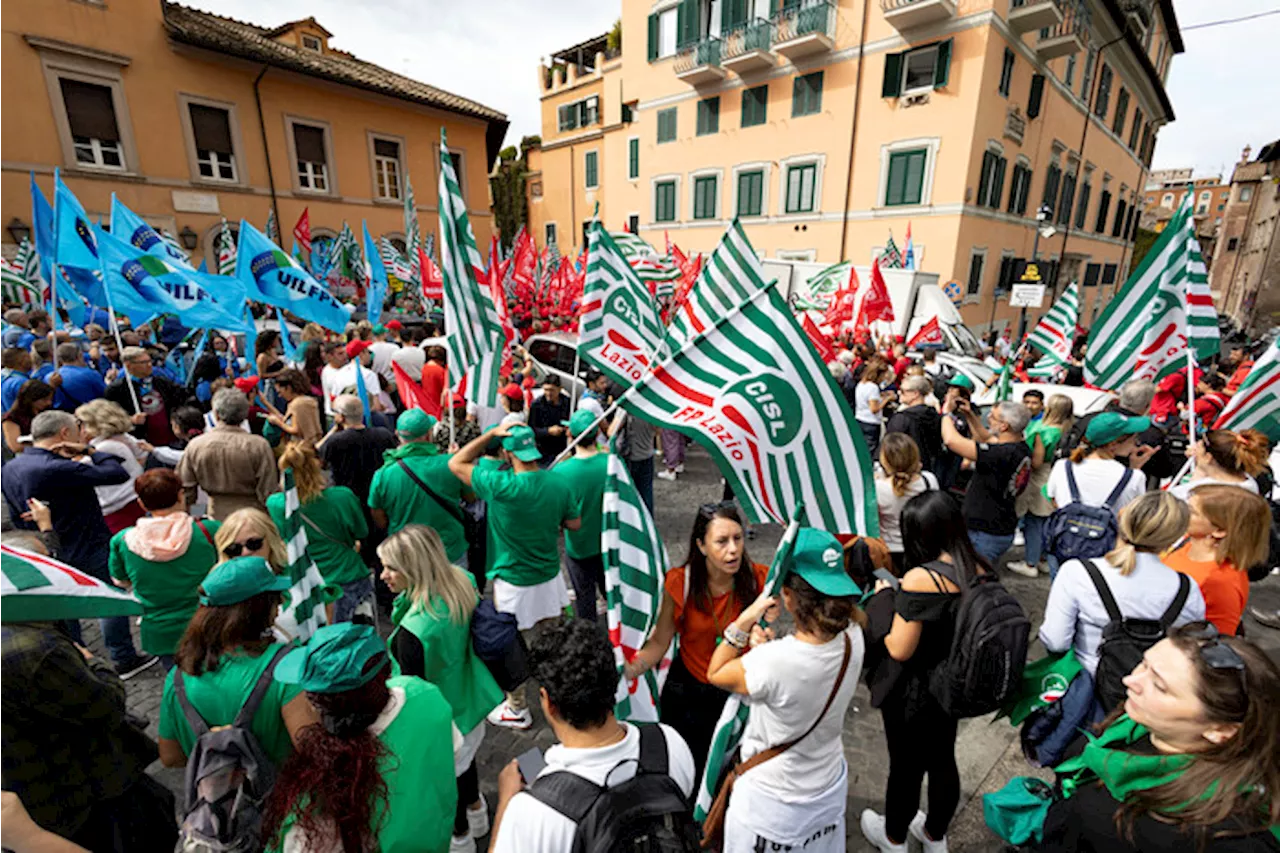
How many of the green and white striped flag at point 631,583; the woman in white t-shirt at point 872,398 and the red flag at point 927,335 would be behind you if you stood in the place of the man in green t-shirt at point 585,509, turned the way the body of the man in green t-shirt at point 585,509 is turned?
1

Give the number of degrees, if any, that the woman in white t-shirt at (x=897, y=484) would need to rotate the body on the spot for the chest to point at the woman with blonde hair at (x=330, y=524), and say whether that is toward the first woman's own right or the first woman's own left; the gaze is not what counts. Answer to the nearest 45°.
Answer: approximately 135° to the first woman's own left

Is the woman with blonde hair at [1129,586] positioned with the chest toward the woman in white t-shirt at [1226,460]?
yes

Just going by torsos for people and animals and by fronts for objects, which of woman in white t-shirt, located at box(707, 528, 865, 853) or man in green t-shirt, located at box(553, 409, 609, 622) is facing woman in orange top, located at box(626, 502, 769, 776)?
the woman in white t-shirt

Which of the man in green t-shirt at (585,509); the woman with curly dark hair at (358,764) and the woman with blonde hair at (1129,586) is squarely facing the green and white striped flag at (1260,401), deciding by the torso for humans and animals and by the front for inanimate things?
the woman with blonde hair

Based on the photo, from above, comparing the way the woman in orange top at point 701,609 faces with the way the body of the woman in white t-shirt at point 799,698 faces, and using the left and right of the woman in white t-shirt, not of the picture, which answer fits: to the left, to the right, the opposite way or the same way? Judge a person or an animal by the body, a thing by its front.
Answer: the opposite way

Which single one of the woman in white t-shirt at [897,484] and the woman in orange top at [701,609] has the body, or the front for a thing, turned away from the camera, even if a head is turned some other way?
the woman in white t-shirt

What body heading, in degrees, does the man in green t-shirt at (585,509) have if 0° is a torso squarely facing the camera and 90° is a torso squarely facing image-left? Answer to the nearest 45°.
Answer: approximately 180°

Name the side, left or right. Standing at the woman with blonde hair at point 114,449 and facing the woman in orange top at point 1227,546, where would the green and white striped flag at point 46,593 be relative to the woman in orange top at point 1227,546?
right

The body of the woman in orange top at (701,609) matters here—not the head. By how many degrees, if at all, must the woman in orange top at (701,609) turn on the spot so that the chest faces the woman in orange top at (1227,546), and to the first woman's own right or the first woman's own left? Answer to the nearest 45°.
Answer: approximately 45° to the first woman's own left

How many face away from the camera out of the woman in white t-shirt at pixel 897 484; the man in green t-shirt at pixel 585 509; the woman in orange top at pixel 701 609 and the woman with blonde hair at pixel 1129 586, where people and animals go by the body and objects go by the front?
3

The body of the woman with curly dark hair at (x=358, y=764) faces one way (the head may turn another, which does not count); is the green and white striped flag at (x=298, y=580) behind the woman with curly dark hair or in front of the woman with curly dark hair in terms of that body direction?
in front

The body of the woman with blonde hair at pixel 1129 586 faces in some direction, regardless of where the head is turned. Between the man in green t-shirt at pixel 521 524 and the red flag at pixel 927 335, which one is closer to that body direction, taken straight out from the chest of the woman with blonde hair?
the red flag

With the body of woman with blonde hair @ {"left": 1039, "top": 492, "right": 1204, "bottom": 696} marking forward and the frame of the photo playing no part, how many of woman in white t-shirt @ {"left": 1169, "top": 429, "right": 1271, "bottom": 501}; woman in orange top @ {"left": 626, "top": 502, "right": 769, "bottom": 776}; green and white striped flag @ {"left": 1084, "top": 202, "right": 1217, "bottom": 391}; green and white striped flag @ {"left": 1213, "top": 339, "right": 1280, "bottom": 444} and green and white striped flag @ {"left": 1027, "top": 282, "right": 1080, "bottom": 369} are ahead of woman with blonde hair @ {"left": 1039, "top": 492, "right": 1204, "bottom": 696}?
4

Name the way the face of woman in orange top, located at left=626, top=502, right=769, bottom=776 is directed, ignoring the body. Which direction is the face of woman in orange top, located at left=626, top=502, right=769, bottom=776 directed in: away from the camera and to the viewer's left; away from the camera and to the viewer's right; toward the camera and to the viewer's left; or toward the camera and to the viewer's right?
toward the camera and to the viewer's right

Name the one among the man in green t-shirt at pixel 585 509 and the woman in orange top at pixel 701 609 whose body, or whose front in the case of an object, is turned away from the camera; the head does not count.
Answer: the man in green t-shirt

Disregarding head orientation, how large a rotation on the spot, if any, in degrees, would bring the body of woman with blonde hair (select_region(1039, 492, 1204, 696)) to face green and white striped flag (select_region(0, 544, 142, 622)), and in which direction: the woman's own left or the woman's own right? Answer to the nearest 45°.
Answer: approximately 135° to the woman's own left

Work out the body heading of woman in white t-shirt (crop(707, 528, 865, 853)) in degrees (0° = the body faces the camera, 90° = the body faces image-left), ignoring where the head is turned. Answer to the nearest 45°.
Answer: approximately 135°
